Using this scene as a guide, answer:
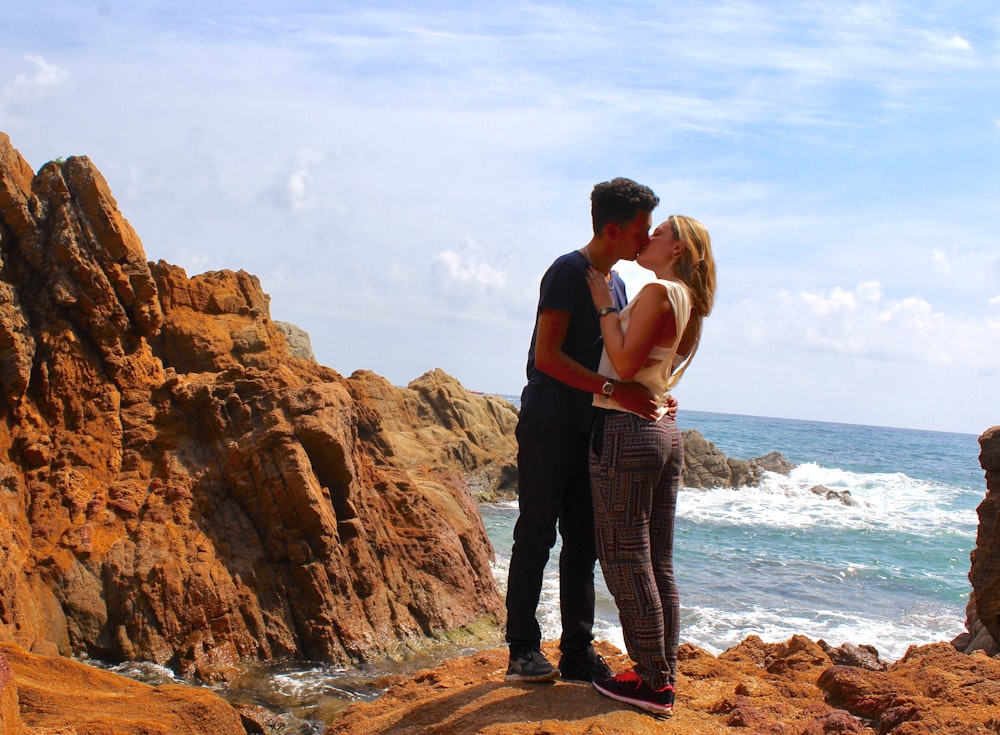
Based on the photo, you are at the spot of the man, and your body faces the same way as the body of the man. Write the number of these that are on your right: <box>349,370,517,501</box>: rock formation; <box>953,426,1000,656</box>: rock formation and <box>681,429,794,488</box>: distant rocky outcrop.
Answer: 0

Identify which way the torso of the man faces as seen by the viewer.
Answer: to the viewer's right

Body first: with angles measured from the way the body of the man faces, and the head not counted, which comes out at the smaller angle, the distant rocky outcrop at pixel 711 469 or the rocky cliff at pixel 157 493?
the distant rocky outcrop

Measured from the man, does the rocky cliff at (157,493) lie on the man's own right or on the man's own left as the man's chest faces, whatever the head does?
on the man's own left

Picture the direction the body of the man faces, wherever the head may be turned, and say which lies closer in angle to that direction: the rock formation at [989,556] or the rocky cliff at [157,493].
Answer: the rock formation

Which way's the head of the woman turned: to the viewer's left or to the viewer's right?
to the viewer's left

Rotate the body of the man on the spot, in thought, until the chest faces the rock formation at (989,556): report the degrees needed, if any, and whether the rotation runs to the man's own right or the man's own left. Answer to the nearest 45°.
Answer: approximately 45° to the man's own left

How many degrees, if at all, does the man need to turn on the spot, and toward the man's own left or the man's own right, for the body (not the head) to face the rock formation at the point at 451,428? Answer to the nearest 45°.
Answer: approximately 90° to the man's own left

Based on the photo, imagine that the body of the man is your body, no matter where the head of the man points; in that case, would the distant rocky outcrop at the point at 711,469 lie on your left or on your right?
on your left

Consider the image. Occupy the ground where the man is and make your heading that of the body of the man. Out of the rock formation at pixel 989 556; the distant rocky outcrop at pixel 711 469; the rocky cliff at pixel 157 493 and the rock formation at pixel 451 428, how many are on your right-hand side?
0

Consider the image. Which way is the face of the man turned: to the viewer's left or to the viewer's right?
to the viewer's right

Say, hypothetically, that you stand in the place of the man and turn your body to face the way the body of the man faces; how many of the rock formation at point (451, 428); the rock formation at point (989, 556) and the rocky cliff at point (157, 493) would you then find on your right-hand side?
0
